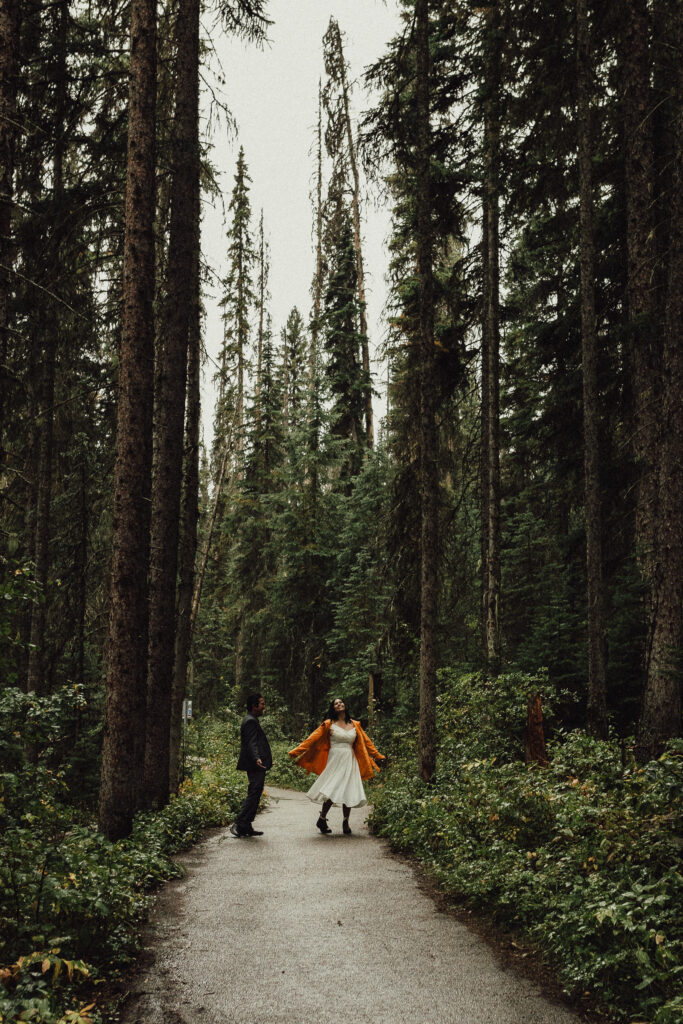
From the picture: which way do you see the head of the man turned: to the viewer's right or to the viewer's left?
to the viewer's right

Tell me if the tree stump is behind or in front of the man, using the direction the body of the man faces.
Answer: in front

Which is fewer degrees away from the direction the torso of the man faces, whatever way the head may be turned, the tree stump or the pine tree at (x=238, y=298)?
the tree stump

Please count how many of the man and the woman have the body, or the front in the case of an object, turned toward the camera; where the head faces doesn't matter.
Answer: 1

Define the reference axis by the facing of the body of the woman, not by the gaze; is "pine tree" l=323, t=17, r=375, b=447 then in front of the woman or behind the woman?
behind

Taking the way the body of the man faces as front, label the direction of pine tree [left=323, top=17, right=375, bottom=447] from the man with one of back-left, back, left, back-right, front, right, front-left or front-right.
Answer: left

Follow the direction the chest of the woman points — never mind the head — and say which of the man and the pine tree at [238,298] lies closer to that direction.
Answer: the man

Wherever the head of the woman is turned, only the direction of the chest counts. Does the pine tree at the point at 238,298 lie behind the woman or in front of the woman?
behind

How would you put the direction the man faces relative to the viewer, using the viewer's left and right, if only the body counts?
facing to the right of the viewer

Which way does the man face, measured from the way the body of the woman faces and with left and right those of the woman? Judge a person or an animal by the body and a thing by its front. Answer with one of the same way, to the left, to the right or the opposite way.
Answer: to the left
